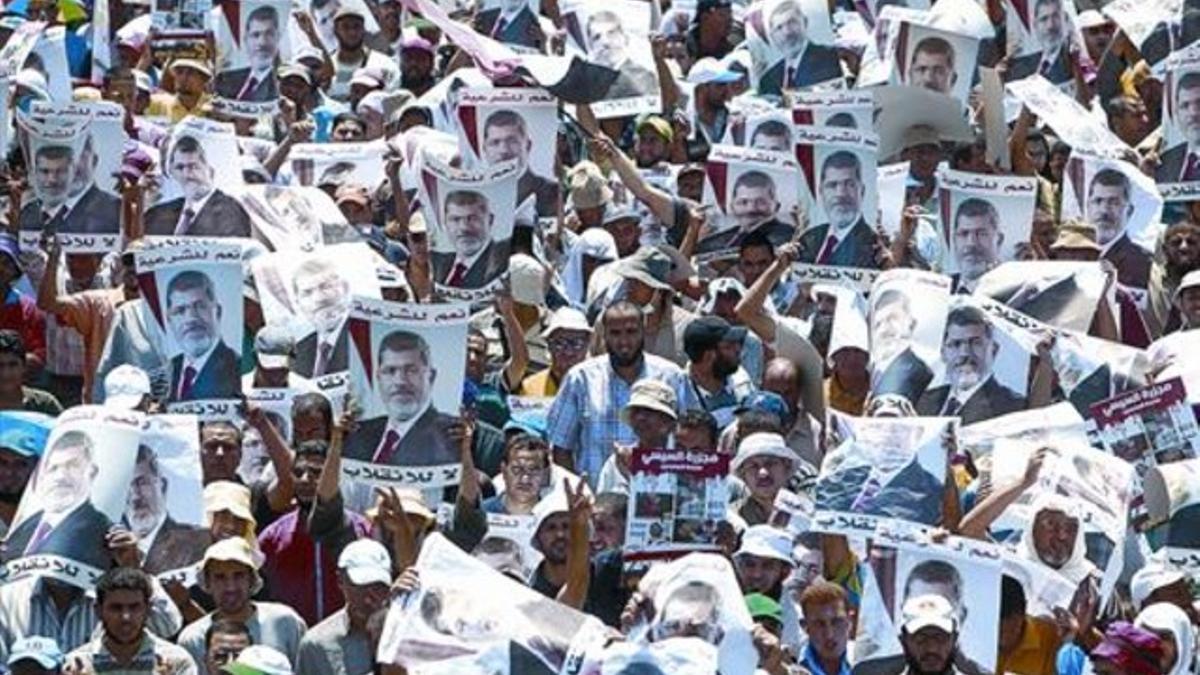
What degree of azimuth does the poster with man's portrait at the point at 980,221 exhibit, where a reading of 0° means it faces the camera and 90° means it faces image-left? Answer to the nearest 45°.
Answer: approximately 0°

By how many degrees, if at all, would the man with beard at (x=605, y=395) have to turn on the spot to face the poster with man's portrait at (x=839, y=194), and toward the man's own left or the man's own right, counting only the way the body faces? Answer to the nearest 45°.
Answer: approximately 135° to the man's own left

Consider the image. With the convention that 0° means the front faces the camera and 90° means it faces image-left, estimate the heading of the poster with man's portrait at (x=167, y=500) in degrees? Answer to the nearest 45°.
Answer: approximately 0°

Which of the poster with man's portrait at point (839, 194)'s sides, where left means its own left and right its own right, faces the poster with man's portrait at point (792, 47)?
back
